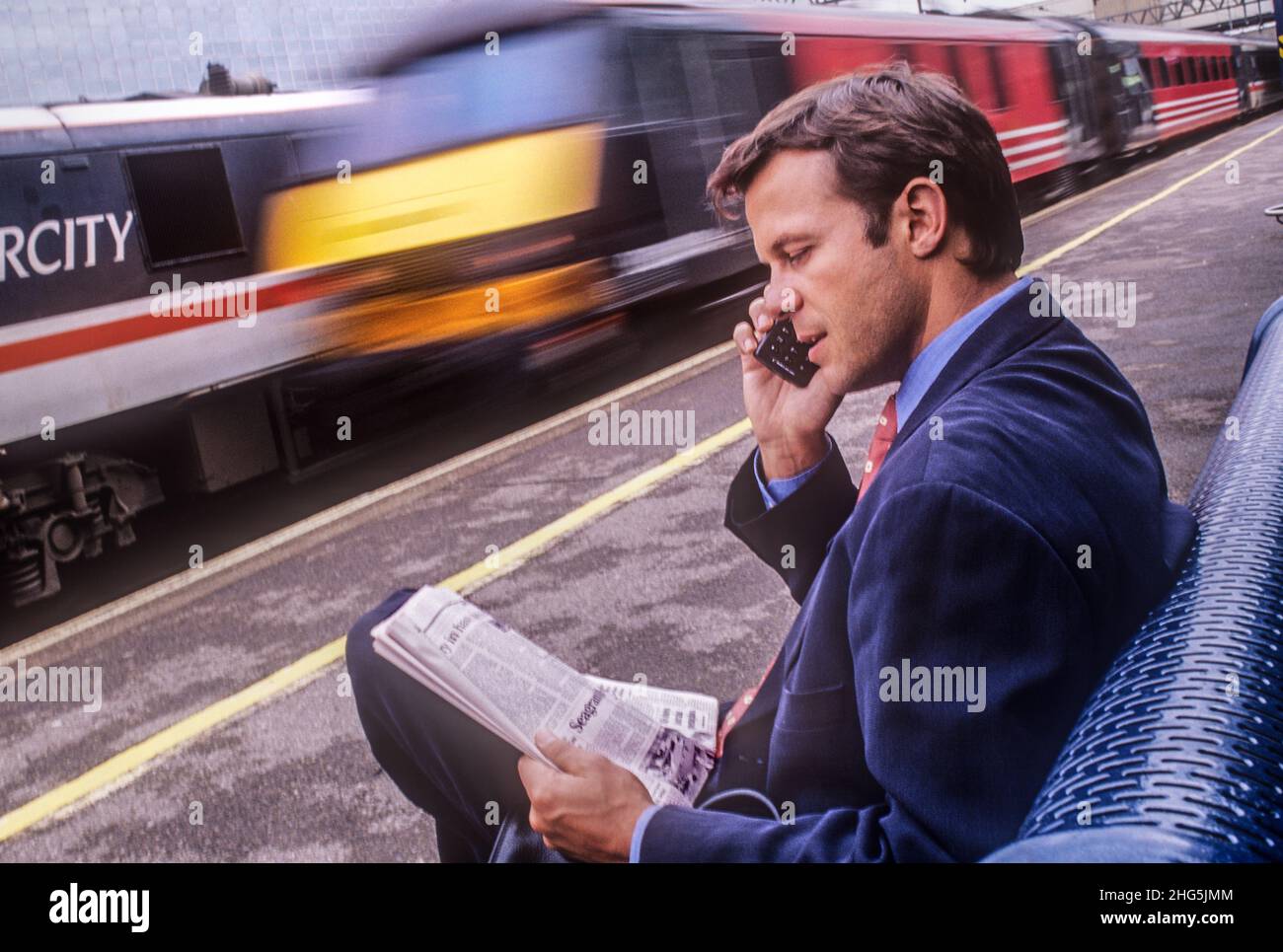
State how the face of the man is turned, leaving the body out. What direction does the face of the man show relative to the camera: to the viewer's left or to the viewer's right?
to the viewer's left

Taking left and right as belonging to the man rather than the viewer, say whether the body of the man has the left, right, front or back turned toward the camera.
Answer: left

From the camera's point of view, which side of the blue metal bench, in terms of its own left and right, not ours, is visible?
left

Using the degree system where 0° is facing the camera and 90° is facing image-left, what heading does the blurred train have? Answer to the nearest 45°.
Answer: approximately 45°
